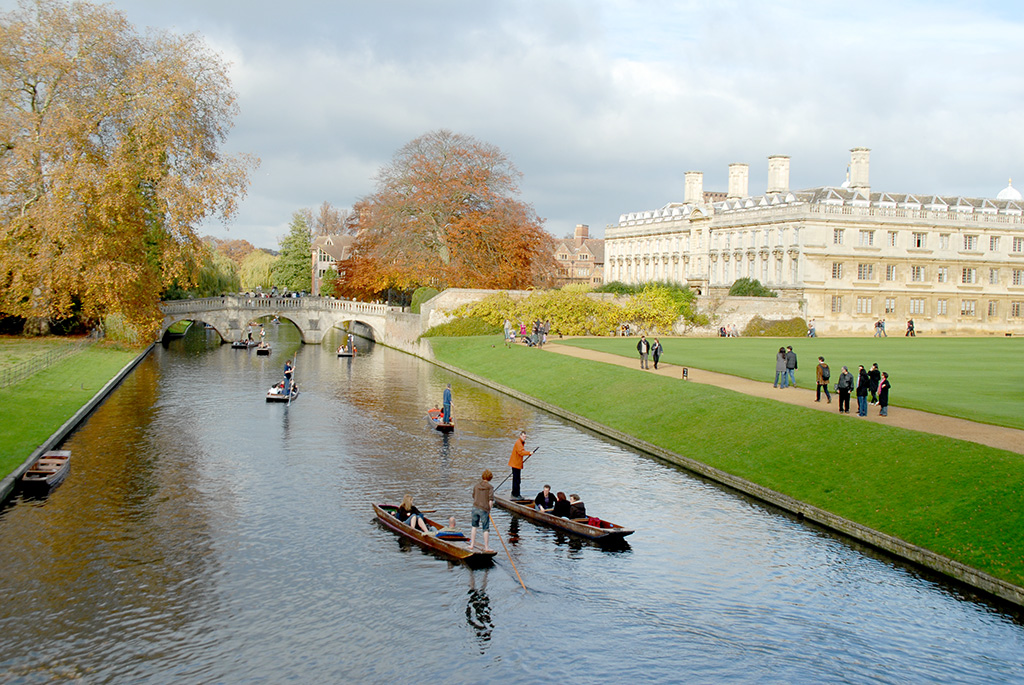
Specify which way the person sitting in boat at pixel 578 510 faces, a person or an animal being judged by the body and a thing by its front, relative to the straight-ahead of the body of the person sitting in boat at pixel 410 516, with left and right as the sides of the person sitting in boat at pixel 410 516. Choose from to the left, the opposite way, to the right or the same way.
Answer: the opposite way

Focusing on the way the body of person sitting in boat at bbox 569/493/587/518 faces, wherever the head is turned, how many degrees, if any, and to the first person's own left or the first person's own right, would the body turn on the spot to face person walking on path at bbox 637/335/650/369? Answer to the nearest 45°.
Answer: approximately 45° to the first person's own right

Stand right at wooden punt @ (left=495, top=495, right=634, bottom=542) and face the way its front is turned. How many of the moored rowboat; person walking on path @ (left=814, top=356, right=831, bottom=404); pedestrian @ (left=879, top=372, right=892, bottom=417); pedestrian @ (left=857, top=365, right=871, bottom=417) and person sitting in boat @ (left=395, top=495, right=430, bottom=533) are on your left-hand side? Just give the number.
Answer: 3

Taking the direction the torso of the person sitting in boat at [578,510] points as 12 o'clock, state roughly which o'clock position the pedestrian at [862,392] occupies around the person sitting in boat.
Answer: The pedestrian is roughly at 3 o'clock from the person sitting in boat.

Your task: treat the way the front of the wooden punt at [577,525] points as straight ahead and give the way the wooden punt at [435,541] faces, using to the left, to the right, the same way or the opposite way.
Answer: the opposite way

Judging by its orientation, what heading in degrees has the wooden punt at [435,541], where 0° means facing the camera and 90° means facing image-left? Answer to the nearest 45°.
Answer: approximately 135°

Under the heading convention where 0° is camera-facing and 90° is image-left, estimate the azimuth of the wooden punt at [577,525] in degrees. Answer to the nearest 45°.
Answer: approximately 315°

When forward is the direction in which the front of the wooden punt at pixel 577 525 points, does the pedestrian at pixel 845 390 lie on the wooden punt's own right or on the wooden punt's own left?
on the wooden punt's own left
